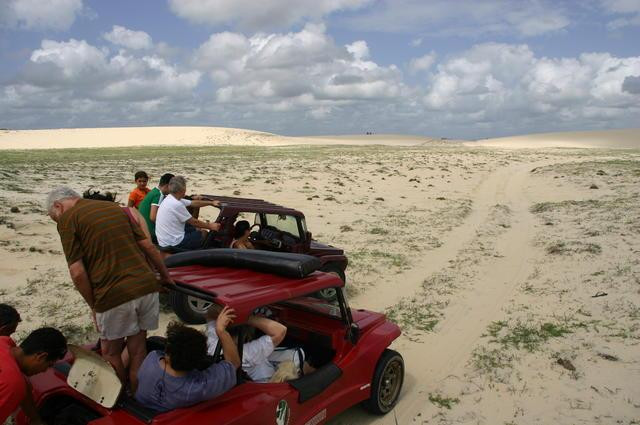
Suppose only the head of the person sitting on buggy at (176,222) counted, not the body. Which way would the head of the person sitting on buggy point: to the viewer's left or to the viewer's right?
to the viewer's right

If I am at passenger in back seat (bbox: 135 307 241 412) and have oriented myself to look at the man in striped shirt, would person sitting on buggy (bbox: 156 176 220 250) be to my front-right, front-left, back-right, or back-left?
front-right

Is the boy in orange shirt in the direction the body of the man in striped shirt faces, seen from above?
no

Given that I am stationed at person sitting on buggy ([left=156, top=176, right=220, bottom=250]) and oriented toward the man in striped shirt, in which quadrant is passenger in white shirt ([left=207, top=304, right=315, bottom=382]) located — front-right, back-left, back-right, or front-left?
front-left

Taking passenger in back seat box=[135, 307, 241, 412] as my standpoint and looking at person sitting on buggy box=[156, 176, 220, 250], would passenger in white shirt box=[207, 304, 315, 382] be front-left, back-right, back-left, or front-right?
front-right

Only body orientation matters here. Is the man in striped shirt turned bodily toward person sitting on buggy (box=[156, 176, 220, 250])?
no

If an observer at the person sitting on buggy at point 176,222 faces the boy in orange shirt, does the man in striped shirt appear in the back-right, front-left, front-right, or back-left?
back-left

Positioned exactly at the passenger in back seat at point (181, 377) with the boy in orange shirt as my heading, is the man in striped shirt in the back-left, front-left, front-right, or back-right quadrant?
front-left
